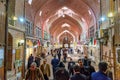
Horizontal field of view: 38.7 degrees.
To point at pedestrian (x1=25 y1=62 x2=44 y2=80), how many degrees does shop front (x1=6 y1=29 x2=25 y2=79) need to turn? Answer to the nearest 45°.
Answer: approximately 45° to its right
